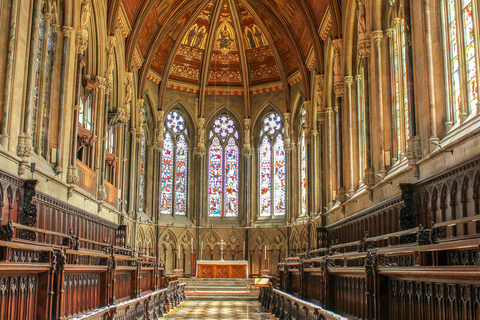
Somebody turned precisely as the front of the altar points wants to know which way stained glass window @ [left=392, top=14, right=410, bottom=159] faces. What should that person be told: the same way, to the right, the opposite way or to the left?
to the right

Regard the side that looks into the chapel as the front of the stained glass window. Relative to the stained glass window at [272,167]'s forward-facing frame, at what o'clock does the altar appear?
The altar is roughly at 1 o'clock from the stained glass window.

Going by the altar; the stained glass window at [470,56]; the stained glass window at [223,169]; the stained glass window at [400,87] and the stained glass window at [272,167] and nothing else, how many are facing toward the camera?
3

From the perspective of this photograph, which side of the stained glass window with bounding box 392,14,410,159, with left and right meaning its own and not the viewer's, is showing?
left

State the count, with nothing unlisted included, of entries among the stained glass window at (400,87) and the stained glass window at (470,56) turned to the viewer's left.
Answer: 2

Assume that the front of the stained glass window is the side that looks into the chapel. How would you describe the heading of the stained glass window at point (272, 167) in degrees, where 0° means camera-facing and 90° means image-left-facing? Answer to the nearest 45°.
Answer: approximately 0°

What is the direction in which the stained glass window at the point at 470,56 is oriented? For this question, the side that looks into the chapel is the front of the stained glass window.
to the viewer's left

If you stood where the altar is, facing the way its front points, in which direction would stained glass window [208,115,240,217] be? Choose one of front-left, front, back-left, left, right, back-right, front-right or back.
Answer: back
